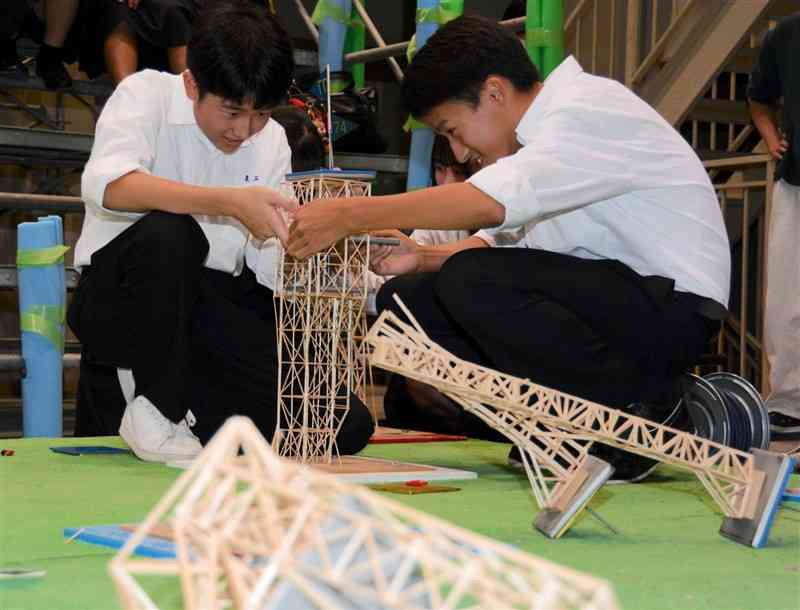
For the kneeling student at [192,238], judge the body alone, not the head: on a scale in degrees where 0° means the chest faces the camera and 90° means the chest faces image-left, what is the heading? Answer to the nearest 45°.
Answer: approximately 315°

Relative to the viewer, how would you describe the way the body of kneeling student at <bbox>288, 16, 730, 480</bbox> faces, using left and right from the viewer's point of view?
facing to the left of the viewer

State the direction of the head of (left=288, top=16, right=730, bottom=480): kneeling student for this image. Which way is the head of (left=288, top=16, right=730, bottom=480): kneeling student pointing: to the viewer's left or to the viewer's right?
to the viewer's left

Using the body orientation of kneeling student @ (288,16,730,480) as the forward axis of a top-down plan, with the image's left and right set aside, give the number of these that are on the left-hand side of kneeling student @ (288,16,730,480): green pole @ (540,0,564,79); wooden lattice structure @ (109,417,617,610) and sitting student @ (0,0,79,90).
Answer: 1

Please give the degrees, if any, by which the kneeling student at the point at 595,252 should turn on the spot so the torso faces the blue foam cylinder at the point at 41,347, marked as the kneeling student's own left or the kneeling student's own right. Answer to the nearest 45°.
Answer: approximately 45° to the kneeling student's own right

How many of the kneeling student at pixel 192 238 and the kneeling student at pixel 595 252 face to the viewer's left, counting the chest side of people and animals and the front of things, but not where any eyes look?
1

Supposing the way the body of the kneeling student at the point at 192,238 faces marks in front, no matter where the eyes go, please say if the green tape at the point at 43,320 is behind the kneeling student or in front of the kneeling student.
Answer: behind

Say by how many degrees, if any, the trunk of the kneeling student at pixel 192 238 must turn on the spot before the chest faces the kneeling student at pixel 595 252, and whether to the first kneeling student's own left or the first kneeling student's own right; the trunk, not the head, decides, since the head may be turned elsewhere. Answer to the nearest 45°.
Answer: approximately 45° to the first kneeling student's own left

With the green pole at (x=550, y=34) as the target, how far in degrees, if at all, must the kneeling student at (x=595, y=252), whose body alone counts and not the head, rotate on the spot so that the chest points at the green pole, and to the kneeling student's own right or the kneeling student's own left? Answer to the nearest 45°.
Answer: approximately 90° to the kneeling student's own right

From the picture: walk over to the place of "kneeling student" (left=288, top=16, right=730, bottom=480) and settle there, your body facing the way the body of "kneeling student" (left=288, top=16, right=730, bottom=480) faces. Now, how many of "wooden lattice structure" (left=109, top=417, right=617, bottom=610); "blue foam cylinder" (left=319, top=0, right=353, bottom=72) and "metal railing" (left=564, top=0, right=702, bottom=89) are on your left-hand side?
1
